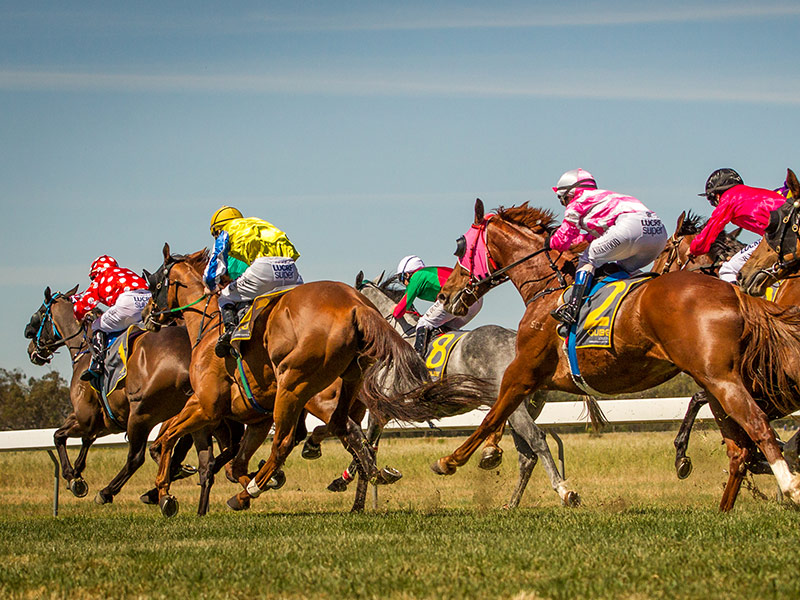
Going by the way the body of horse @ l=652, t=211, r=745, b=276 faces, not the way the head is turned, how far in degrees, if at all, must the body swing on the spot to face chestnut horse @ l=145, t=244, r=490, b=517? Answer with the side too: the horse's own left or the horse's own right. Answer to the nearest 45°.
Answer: approximately 45° to the horse's own left

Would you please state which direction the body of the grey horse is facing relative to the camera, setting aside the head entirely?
to the viewer's left

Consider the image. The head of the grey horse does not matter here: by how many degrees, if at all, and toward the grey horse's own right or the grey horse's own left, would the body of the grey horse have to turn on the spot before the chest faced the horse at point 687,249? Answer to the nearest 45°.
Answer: approximately 180°

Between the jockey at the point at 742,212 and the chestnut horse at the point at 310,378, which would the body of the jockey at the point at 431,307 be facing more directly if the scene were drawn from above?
the chestnut horse

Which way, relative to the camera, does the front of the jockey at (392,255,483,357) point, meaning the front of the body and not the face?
to the viewer's left

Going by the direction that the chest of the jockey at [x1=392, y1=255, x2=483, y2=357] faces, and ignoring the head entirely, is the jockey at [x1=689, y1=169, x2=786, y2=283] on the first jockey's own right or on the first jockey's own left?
on the first jockey's own left

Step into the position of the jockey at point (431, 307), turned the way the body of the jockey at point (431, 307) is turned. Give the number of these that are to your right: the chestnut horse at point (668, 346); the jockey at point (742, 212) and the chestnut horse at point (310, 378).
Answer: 0

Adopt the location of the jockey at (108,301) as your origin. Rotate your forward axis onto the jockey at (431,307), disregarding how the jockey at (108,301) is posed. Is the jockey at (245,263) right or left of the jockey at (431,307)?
right

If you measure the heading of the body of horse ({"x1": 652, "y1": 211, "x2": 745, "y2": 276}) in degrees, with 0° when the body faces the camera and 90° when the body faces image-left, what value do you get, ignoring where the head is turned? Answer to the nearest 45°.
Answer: approximately 90°

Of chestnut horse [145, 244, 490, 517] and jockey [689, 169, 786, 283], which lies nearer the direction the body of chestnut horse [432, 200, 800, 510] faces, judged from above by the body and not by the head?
the chestnut horse

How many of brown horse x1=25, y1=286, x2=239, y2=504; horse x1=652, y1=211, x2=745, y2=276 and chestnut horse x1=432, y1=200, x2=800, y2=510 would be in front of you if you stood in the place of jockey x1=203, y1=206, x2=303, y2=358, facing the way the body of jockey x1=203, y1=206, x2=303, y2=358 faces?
1

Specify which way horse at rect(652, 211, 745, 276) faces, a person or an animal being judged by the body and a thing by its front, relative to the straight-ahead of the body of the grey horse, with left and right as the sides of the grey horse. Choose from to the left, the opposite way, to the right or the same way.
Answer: the same way

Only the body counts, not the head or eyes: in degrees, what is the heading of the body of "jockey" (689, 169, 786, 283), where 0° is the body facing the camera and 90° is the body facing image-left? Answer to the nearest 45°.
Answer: approximately 90°

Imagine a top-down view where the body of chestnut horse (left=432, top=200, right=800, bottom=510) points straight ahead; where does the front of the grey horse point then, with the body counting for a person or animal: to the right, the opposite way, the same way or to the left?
the same way

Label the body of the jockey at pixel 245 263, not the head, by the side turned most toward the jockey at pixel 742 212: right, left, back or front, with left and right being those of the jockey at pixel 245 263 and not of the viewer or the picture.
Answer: back
